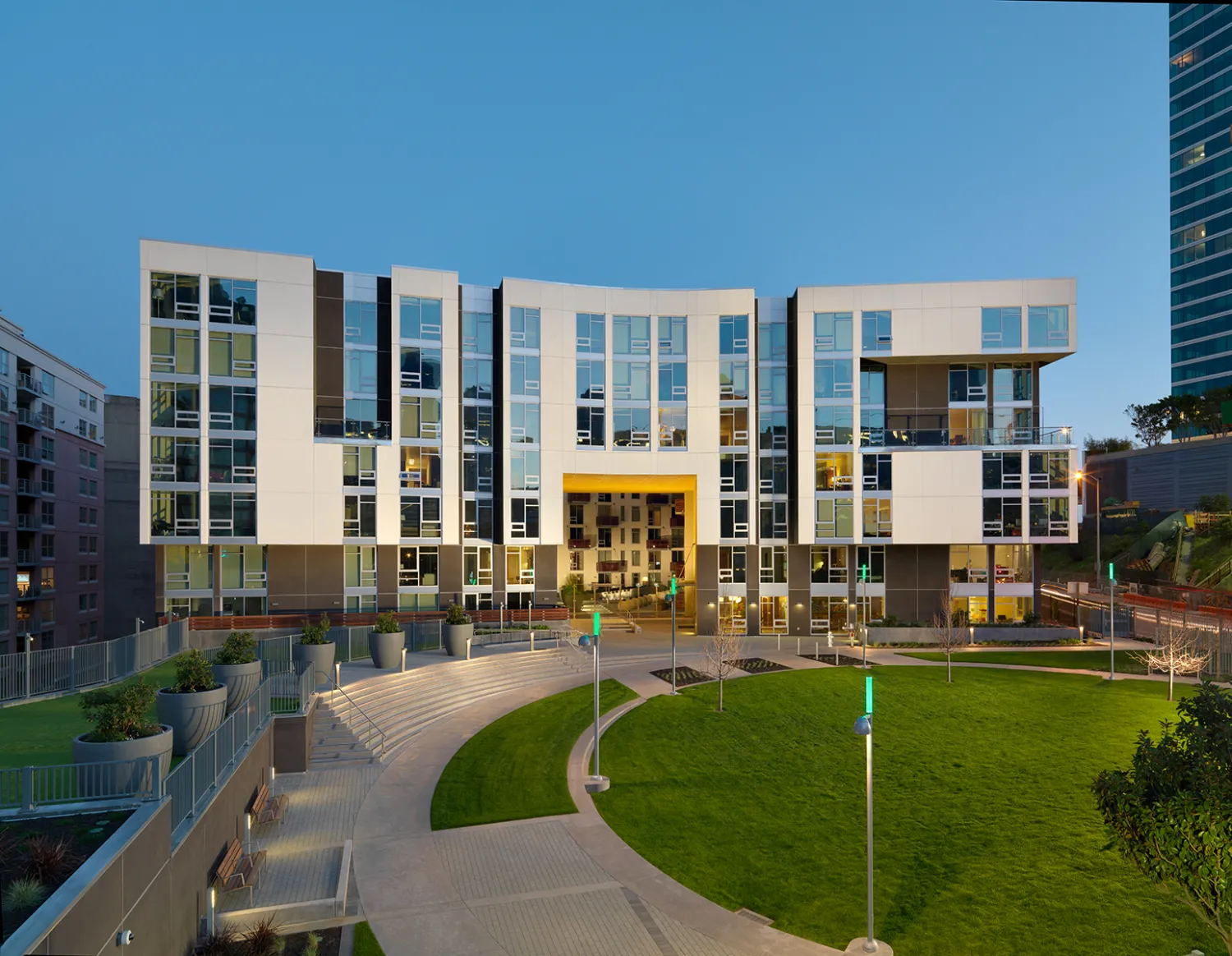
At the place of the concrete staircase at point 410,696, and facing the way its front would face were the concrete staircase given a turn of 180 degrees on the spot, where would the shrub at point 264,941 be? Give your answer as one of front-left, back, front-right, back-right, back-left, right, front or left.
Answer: back-left

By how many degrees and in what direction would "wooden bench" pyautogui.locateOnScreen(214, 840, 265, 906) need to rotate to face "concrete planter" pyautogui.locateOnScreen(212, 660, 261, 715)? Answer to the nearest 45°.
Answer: approximately 90° to its left

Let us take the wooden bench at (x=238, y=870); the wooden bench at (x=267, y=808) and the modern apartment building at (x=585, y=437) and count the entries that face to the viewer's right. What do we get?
2

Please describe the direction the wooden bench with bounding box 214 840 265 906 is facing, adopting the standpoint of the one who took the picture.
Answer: facing to the right of the viewer

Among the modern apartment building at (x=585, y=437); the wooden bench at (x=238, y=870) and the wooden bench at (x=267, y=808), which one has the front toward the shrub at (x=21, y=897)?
the modern apartment building

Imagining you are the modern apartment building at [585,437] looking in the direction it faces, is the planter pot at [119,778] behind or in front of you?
in front

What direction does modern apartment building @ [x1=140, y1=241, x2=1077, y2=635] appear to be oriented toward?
toward the camera

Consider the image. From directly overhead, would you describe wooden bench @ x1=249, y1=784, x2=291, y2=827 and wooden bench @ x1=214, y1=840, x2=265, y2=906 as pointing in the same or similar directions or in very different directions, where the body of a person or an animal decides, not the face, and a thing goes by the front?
same or similar directions

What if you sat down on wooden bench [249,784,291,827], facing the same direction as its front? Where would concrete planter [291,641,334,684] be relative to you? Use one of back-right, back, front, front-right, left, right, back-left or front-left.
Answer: left

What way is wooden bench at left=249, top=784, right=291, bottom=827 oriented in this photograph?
to the viewer's right

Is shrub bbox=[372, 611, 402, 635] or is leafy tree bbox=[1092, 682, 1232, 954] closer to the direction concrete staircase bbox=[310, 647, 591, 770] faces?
the leafy tree
